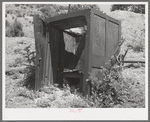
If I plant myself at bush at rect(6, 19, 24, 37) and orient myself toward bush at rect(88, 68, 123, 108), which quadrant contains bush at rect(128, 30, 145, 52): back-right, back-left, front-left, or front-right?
front-left

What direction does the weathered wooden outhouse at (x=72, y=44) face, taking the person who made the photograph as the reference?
facing the viewer and to the left of the viewer

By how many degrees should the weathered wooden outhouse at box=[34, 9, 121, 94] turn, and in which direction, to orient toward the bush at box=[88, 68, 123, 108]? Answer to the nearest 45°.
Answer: approximately 90° to its left

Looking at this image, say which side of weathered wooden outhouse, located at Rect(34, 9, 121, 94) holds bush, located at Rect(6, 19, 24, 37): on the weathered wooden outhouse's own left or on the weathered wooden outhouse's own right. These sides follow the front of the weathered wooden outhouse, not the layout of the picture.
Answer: on the weathered wooden outhouse's own right

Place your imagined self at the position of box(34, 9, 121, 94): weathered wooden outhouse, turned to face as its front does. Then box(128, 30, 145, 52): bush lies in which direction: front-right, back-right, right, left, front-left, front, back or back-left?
back

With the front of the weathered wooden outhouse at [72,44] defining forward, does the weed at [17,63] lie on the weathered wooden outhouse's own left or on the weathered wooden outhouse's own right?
on the weathered wooden outhouse's own right
